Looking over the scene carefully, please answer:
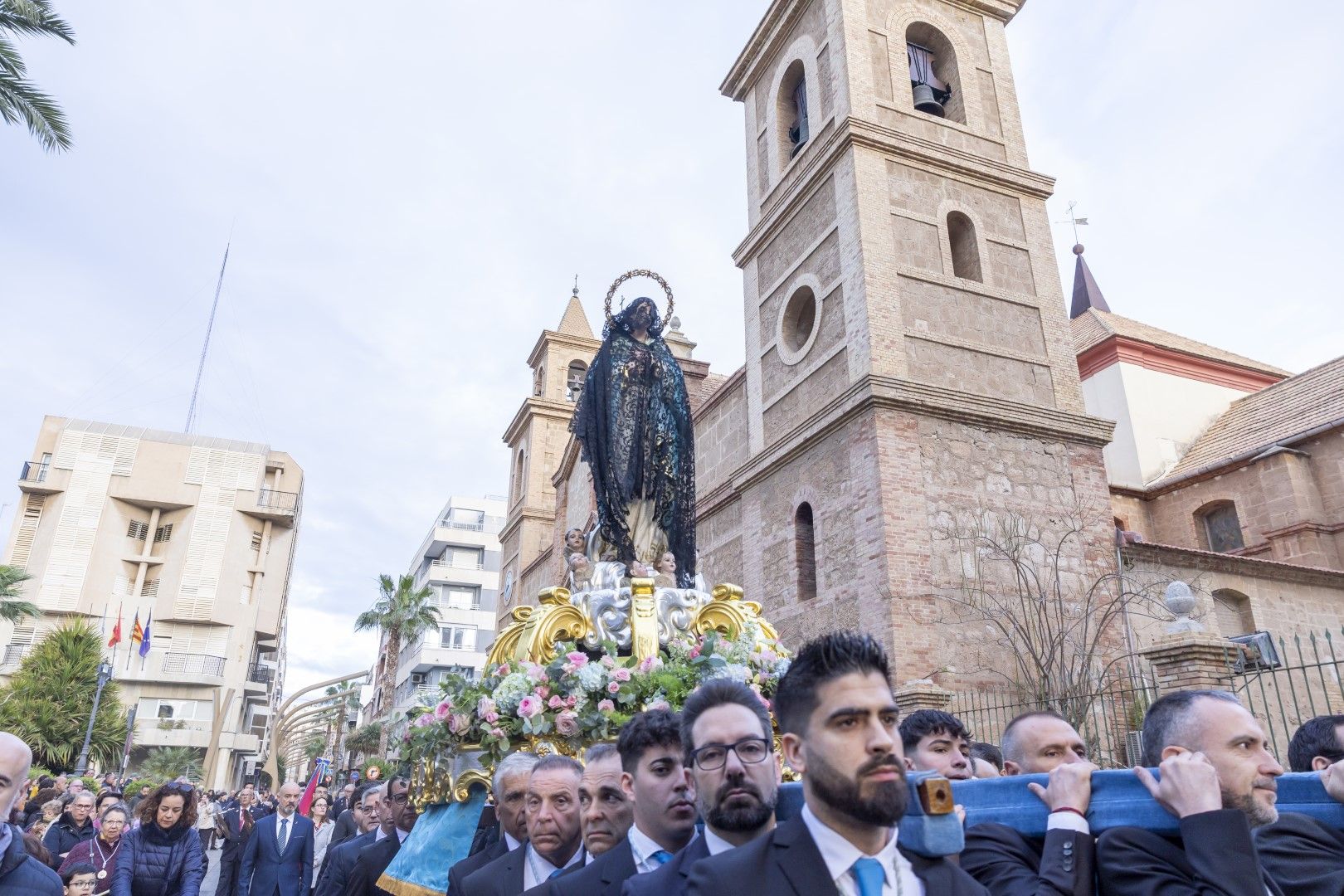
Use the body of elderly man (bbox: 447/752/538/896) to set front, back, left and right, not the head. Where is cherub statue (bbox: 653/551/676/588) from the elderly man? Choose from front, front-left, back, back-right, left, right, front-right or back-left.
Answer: left

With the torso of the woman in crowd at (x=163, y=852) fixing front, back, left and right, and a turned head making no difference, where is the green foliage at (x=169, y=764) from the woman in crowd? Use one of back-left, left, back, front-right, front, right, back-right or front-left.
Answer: back

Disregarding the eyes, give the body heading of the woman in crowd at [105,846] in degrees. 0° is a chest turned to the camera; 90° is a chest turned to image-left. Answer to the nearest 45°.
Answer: approximately 0°

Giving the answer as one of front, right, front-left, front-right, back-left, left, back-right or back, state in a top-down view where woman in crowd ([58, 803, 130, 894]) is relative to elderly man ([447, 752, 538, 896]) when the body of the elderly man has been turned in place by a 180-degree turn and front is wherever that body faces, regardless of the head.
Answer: front

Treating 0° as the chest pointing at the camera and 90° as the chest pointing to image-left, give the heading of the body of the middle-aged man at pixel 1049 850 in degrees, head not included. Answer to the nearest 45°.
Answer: approximately 315°

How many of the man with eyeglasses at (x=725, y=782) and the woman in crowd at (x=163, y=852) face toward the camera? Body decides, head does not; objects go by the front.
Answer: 2

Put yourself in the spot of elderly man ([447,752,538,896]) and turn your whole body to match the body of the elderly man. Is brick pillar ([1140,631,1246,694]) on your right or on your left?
on your left

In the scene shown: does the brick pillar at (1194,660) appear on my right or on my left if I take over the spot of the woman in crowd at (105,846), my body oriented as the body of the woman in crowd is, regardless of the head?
on my left
